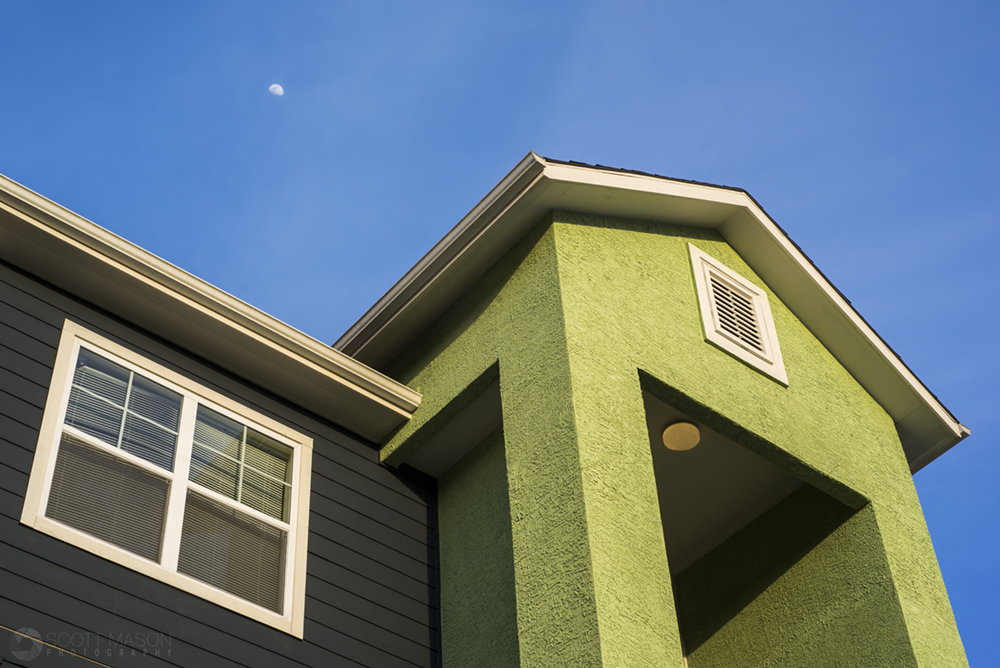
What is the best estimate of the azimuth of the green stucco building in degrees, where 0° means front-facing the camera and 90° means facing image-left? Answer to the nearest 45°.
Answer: approximately 315°
